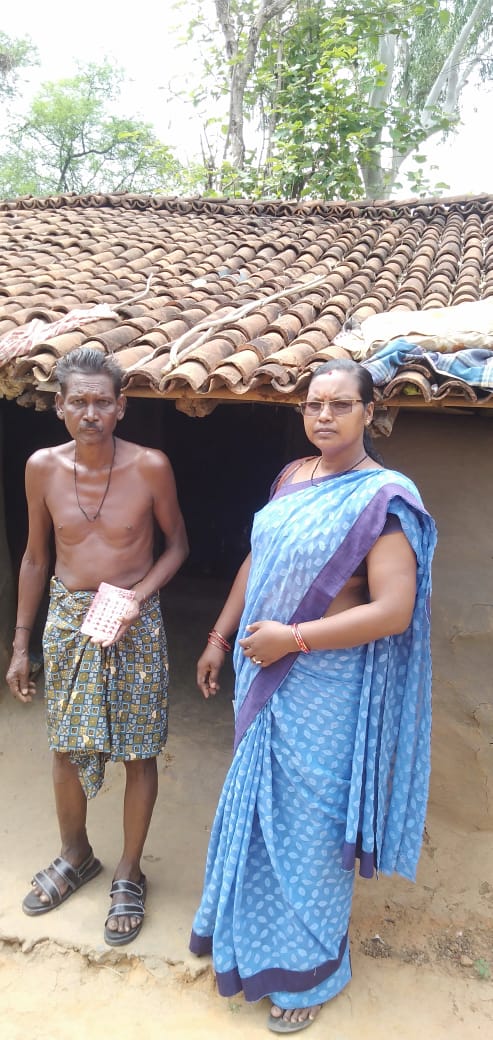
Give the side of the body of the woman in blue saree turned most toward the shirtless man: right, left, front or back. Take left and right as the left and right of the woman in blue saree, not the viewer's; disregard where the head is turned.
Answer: right

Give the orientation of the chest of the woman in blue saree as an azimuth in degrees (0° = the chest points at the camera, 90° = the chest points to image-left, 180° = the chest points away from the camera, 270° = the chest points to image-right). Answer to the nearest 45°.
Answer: approximately 45°

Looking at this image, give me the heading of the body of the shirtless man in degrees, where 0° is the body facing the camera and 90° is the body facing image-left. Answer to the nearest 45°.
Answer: approximately 0°

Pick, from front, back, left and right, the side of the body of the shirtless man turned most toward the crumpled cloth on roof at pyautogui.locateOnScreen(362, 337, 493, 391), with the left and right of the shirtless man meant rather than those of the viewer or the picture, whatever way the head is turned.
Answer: left

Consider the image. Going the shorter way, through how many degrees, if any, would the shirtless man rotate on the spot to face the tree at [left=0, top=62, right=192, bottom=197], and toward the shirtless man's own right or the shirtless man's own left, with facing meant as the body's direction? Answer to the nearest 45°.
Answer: approximately 180°

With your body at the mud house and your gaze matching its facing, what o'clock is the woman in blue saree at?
The woman in blue saree is roughly at 12 o'clock from the mud house.

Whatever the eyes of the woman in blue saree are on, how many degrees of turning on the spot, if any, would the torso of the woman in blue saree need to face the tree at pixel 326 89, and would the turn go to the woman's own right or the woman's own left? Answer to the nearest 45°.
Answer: approximately 135° to the woman's own right

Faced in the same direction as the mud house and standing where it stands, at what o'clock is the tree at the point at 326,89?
The tree is roughly at 6 o'clock from the mud house.
